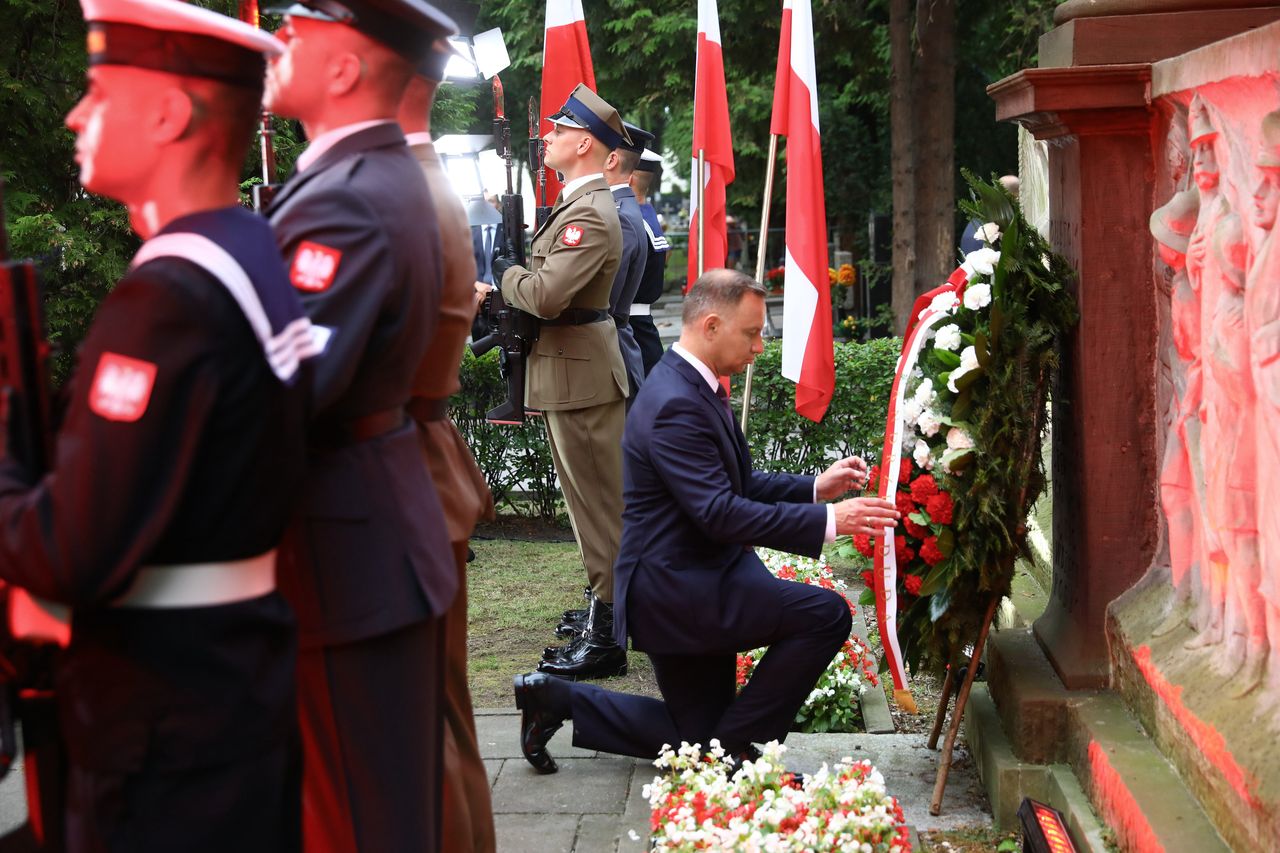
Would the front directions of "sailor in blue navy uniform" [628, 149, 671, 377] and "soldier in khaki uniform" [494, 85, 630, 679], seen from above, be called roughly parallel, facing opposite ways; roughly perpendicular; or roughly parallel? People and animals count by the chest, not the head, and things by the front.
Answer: roughly parallel

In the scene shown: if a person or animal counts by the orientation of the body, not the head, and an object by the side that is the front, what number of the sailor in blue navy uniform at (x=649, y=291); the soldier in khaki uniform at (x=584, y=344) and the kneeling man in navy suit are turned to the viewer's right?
1

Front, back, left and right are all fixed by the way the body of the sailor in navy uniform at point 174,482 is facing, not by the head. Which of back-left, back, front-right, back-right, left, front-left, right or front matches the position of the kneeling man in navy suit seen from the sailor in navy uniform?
back-right

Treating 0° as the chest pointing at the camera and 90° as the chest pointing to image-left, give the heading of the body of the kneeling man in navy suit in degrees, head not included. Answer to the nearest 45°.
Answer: approximately 270°

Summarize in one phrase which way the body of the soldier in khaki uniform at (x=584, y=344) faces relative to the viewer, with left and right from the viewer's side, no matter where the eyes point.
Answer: facing to the left of the viewer

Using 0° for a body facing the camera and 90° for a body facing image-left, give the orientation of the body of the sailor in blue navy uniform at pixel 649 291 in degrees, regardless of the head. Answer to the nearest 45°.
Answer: approximately 90°

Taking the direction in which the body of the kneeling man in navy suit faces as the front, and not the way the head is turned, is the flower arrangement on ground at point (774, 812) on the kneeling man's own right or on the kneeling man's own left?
on the kneeling man's own right

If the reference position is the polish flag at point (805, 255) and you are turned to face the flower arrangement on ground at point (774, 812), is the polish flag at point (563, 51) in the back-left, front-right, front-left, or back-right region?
back-right

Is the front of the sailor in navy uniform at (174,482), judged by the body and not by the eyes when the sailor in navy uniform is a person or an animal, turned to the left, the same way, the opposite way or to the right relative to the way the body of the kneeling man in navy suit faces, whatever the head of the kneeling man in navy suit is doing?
the opposite way

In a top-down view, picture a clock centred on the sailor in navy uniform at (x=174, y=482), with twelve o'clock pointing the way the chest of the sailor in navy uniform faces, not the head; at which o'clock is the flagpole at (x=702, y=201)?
The flagpole is roughly at 4 o'clock from the sailor in navy uniform.

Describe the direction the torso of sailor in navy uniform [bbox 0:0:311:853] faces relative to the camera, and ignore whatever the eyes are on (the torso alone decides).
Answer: to the viewer's left
